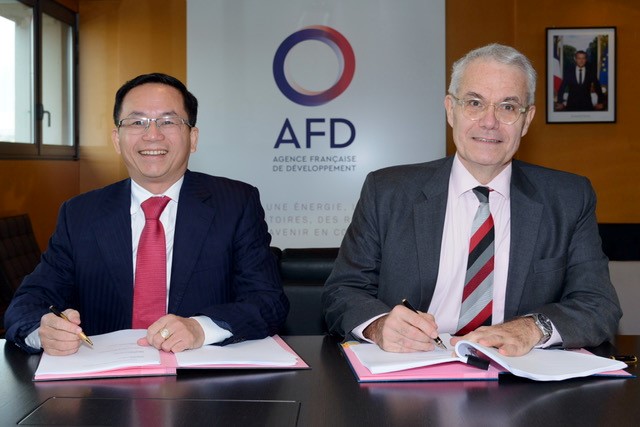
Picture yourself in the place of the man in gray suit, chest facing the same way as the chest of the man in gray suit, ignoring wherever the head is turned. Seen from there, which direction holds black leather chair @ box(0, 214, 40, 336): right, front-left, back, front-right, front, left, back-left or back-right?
back-right

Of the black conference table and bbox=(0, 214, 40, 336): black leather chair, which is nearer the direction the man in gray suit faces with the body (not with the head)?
the black conference table

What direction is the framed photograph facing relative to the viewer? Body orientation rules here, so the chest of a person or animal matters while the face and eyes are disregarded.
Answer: toward the camera

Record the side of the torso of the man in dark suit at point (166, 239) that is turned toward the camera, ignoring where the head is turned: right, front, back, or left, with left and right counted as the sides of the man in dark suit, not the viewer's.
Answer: front

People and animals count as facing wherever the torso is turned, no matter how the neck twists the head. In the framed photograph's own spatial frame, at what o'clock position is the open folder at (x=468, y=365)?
The open folder is roughly at 12 o'clock from the framed photograph.

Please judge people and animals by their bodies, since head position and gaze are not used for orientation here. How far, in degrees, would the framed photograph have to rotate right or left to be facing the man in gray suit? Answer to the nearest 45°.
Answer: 0° — it already faces them

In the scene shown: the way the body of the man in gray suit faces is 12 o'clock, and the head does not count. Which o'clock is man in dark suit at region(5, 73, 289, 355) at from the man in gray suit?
The man in dark suit is roughly at 3 o'clock from the man in gray suit.

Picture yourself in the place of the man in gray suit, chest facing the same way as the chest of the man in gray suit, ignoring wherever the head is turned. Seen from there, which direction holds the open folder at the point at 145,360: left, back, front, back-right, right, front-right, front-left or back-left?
front-right

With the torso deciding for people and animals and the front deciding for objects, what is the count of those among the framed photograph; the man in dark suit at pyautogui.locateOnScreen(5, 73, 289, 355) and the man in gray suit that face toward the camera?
3

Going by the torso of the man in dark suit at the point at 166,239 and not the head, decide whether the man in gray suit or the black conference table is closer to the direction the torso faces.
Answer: the black conference table

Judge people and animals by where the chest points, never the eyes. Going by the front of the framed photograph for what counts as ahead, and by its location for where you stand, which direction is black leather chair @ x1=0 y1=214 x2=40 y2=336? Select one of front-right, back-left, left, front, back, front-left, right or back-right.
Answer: front-right

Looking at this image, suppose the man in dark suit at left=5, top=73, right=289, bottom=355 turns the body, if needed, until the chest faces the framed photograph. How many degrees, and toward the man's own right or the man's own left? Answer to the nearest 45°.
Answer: approximately 135° to the man's own left

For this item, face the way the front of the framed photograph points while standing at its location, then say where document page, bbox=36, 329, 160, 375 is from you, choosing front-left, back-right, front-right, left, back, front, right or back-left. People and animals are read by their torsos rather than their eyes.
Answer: front
